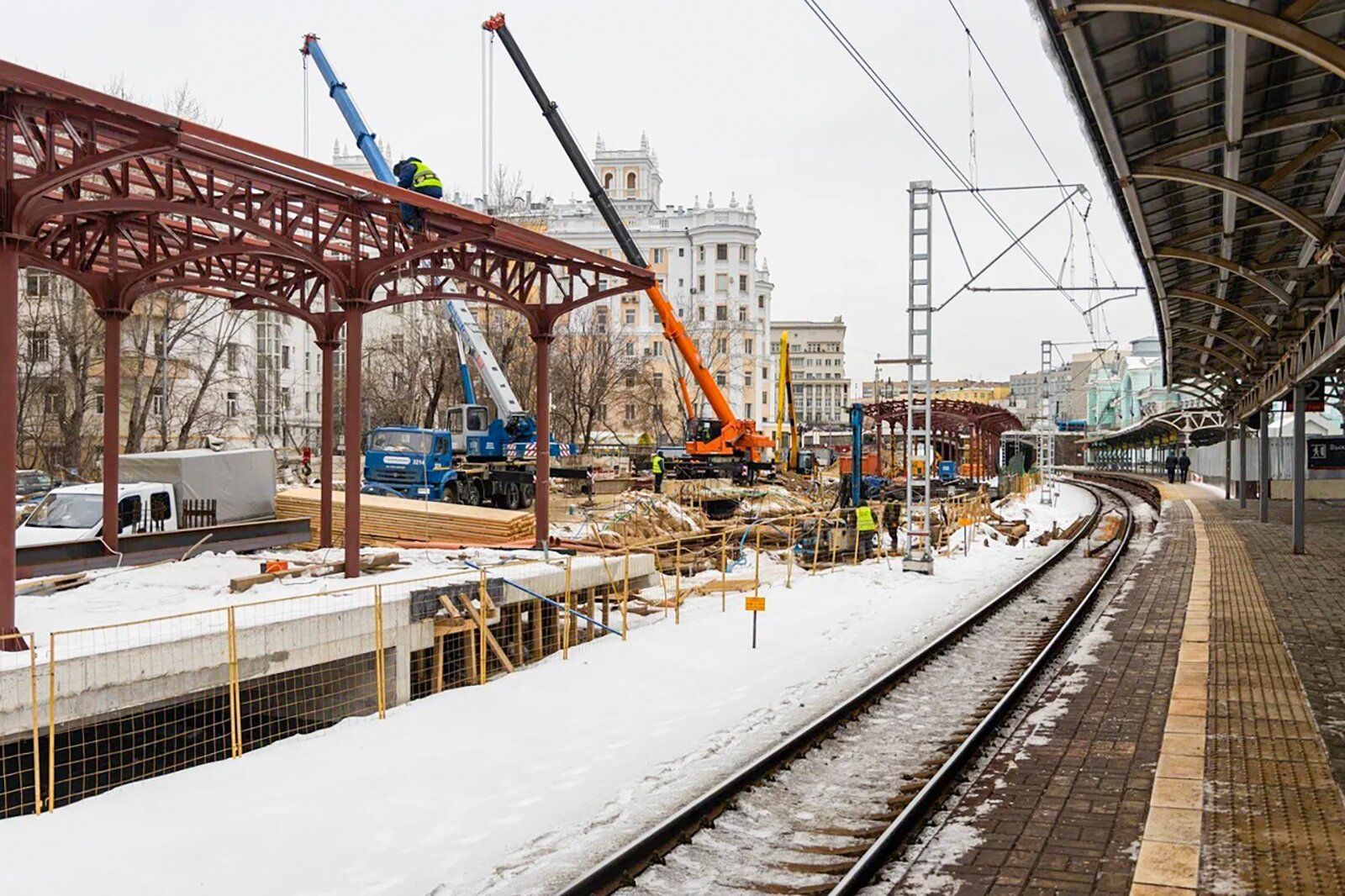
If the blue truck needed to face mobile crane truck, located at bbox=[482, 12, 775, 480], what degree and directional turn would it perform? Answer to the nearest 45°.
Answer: approximately 180°

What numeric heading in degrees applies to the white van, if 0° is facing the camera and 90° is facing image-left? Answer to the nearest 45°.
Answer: approximately 45°

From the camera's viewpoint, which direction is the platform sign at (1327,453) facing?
toward the camera

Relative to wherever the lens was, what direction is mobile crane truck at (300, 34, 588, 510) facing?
facing the viewer and to the left of the viewer

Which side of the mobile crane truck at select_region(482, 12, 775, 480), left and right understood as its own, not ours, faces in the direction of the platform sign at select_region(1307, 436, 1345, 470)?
back

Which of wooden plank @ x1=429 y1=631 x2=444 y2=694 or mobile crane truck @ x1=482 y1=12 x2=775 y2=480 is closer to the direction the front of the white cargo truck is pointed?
the wooden plank

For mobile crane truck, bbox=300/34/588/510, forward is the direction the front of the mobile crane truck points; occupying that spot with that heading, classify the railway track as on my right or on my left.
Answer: on my left

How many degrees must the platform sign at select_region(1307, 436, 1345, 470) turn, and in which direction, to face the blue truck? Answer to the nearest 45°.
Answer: approximately 45° to its right

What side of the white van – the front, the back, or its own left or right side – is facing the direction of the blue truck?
back

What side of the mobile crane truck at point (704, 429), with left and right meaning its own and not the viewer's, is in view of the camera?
left

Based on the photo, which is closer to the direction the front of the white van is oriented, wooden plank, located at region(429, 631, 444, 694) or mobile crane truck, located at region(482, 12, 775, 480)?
the wooden plank

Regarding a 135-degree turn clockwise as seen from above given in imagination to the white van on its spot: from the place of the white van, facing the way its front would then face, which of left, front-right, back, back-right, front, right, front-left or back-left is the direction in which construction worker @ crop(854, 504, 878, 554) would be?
right
